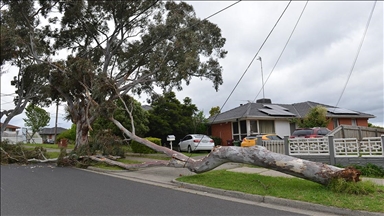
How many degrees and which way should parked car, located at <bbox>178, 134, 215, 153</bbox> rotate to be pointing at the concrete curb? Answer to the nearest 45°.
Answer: approximately 135° to its left

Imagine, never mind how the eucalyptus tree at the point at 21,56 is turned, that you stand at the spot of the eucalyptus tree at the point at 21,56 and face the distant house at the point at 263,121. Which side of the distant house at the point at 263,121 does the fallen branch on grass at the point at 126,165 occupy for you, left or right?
right

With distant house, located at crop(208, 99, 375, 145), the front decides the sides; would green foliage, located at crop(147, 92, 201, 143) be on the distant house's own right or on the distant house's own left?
on the distant house's own right

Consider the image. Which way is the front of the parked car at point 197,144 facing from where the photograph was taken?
facing away from the viewer and to the left of the viewer

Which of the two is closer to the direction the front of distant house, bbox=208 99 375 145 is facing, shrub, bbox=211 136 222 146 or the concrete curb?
the concrete curb

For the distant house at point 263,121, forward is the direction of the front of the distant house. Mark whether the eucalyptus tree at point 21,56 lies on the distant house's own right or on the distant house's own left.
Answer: on the distant house's own right

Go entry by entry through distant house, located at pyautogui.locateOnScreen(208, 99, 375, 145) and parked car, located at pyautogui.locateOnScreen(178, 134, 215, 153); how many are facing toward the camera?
1

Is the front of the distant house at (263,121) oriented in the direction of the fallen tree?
yes

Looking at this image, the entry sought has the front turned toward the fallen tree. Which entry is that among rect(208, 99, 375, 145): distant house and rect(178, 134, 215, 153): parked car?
the distant house

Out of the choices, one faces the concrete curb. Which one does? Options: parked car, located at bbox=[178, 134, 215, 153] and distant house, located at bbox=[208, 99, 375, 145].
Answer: the distant house

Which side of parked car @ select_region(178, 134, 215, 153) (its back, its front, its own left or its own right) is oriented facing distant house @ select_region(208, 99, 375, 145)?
right

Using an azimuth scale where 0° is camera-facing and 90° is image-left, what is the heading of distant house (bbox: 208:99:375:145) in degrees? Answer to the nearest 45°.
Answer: approximately 0°

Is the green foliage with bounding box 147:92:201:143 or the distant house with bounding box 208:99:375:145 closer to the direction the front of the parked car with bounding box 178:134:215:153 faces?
the green foliage
